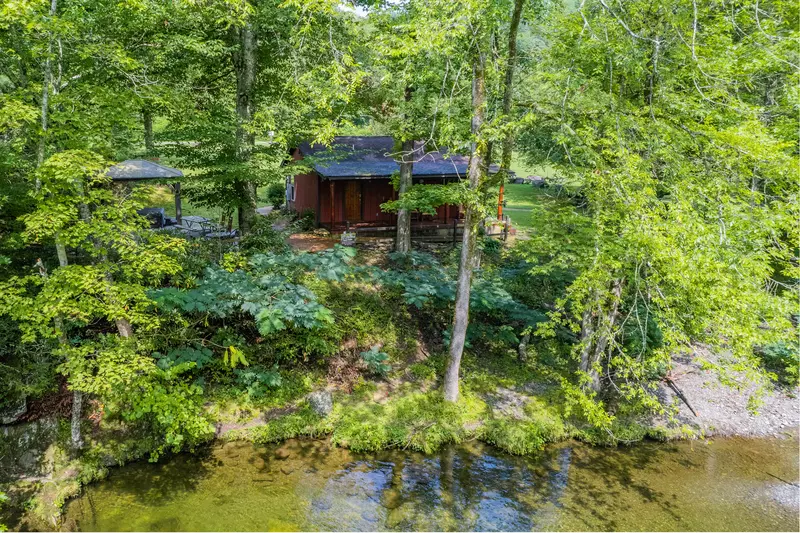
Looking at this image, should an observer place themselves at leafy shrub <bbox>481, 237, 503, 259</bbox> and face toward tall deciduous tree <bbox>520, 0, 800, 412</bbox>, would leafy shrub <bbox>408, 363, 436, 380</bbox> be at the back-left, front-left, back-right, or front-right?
front-right

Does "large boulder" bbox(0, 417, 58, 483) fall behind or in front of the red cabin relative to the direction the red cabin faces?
in front

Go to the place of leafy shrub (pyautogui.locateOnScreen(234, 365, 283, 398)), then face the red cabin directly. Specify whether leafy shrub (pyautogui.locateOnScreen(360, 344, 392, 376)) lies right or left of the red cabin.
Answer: right

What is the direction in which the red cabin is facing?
toward the camera

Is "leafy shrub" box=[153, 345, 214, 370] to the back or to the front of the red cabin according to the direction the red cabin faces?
to the front

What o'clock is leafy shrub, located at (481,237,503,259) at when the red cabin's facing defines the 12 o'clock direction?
The leafy shrub is roughly at 10 o'clock from the red cabin.

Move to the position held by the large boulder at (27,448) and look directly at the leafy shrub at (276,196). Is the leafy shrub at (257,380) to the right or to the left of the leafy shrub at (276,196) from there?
right

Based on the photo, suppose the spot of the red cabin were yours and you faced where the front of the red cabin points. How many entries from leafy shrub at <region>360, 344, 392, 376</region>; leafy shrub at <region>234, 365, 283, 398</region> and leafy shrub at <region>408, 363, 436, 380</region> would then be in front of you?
3

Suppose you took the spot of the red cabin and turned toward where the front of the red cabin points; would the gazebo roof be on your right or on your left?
on your right

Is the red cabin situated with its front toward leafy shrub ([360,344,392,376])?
yes

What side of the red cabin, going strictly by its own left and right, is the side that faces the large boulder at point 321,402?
front

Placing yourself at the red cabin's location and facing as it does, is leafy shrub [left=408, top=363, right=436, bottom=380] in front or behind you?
in front
